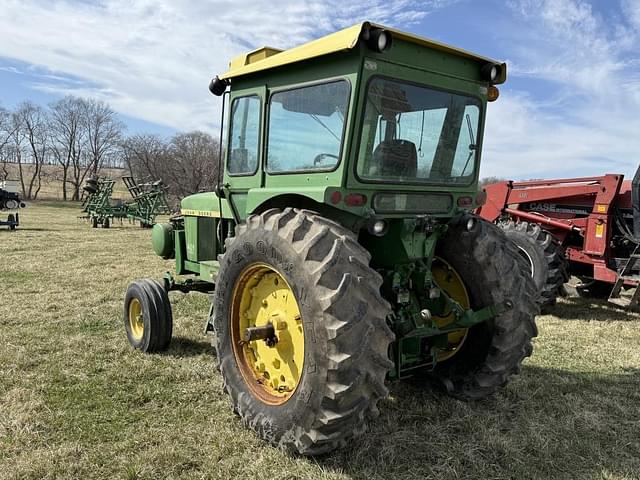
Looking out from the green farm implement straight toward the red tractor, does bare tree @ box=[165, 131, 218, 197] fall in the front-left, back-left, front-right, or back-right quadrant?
back-left

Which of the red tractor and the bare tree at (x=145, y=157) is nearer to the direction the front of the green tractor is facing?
the bare tree

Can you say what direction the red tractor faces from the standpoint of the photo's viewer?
facing away from the viewer and to the left of the viewer

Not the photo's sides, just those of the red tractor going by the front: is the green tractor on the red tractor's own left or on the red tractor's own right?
on the red tractor's own left

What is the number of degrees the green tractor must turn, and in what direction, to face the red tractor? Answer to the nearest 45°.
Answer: approximately 90° to its right

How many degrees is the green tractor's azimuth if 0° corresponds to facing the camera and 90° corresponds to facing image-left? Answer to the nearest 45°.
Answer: approximately 135°

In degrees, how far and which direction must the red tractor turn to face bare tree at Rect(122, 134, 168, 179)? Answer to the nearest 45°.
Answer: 0° — it already faces it
